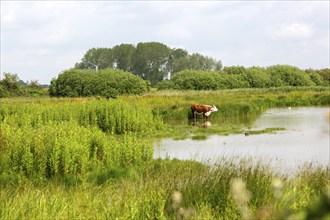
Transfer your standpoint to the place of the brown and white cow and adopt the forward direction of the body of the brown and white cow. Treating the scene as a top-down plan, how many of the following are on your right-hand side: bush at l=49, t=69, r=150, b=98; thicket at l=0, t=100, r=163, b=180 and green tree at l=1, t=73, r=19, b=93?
1

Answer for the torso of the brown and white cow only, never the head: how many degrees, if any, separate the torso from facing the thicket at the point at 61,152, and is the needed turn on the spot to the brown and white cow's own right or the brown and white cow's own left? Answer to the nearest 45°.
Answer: approximately 90° to the brown and white cow's own right

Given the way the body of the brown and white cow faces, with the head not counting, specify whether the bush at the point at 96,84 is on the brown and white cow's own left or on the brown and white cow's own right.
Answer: on the brown and white cow's own left

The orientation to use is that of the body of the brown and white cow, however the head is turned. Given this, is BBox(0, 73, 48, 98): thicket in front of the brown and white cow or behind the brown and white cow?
behind

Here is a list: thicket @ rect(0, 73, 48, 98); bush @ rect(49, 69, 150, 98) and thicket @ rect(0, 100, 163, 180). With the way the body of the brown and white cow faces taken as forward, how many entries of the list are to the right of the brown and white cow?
1

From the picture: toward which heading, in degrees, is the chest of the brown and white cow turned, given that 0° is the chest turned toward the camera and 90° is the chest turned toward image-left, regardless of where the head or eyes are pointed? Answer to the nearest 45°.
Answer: approximately 270°

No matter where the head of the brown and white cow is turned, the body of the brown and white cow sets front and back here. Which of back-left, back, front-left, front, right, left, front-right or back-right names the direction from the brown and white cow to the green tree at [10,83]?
back-left
